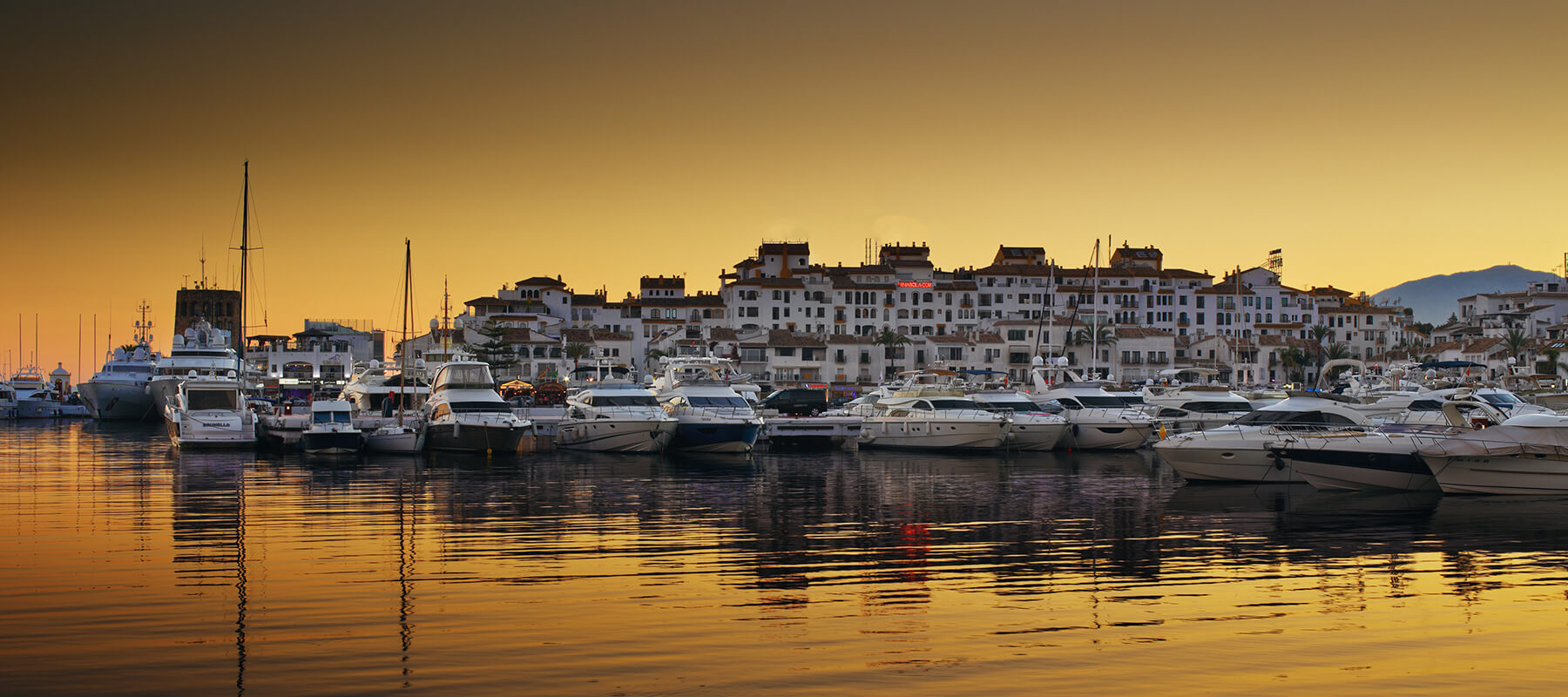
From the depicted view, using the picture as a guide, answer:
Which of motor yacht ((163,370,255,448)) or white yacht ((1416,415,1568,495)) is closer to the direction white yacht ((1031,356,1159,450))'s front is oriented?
the white yacht

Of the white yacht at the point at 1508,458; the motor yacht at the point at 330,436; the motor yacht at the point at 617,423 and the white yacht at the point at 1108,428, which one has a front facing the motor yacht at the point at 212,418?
the white yacht at the point at 1508,458

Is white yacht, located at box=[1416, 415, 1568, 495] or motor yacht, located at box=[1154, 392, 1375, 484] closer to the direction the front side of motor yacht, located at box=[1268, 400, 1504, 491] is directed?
the motor yacht

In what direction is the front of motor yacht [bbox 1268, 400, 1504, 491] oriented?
to the viewer's left

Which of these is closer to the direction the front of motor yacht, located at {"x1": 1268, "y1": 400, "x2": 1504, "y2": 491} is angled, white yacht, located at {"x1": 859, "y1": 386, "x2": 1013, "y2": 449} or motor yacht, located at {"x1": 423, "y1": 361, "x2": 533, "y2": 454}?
the motor yacht

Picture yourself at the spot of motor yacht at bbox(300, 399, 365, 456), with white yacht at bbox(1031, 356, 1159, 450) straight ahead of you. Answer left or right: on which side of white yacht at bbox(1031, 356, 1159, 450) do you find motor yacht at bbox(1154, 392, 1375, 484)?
right

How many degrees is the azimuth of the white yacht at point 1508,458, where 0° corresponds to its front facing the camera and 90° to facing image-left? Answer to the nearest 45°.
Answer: approximately 90°
